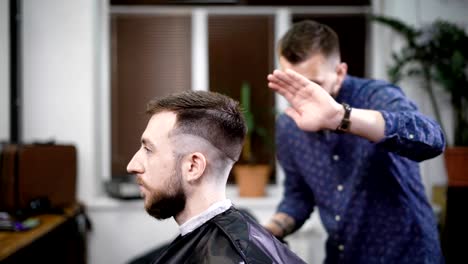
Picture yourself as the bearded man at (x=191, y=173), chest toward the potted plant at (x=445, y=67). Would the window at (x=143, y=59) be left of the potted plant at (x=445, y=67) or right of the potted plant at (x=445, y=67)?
left

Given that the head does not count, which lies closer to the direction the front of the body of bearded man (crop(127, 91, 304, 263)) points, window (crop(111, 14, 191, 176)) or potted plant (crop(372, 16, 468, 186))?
the window

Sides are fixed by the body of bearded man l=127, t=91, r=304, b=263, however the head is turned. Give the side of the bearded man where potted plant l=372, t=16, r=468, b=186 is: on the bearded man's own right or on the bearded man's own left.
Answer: on the bearded man's own right

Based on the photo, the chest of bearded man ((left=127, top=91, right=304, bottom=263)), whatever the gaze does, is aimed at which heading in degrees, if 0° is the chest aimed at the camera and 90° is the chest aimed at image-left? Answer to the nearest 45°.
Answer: approximately 90°

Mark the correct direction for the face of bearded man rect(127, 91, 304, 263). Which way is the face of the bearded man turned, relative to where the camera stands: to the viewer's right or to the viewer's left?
to the viewer's left

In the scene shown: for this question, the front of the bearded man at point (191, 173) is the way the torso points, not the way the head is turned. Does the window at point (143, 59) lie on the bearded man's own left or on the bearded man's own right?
on the bearded man's own right

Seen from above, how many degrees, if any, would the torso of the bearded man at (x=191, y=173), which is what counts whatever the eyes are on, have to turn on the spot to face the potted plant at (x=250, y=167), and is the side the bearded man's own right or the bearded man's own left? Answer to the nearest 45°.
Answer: approximately 90° to the bearded man's own right

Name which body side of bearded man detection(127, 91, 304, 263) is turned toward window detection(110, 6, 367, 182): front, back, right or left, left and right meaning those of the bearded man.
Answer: right

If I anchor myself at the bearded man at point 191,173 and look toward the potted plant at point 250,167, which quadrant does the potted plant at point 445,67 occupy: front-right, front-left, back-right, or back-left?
front-right
